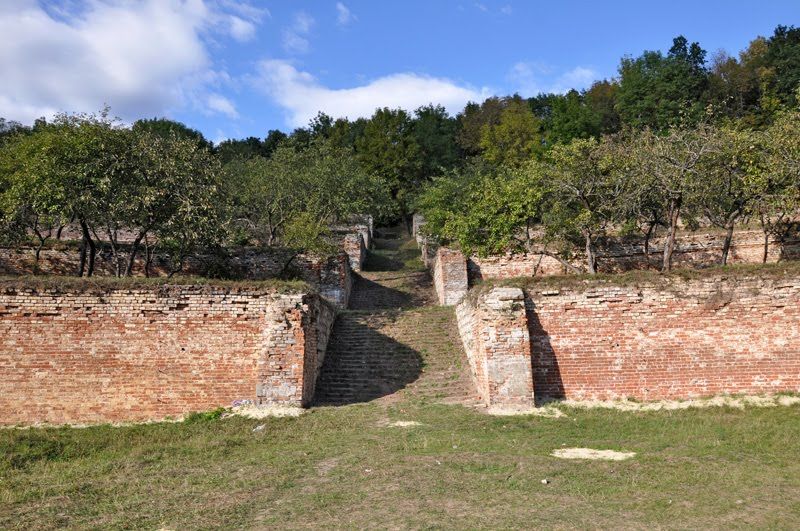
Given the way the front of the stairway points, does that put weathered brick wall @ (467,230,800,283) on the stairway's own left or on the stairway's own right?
on the stairway's own left

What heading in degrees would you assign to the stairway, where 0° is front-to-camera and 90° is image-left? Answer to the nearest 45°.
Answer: approximately 0°

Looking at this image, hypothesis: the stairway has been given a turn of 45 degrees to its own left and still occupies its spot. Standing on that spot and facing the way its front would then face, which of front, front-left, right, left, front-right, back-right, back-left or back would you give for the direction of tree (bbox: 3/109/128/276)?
back-right

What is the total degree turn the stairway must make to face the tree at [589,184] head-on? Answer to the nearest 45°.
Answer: approximately 135° to its left

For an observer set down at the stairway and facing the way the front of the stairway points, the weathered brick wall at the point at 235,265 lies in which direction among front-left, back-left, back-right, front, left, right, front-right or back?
back-right

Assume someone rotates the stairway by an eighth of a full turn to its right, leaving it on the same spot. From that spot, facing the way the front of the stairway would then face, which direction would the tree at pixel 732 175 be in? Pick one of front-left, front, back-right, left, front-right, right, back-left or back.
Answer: back-left

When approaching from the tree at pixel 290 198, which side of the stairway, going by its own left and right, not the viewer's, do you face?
back

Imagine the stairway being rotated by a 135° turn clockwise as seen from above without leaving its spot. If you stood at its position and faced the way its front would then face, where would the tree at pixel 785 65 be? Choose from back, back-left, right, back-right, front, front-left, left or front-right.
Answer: right

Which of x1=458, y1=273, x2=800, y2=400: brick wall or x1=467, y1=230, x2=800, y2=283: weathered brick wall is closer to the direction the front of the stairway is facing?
the brick wall

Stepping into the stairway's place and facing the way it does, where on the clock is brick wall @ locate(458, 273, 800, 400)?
The brick wall is roughly at 10 o'clock from the stairway.

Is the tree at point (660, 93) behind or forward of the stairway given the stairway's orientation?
behind

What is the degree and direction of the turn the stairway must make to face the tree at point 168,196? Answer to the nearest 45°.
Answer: approximately 90° to its right
